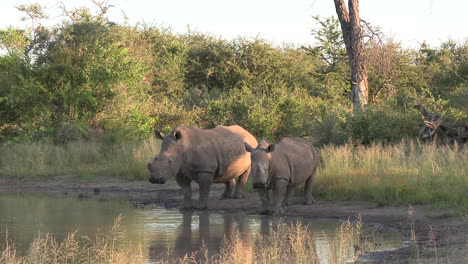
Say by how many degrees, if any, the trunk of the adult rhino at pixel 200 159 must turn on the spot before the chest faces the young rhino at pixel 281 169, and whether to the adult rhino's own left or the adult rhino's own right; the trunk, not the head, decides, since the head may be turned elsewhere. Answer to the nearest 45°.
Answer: approximately 90° to the adult rhino's own left

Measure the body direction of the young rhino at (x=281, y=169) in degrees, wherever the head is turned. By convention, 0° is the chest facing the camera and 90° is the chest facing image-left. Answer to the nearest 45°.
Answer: approximately 45°

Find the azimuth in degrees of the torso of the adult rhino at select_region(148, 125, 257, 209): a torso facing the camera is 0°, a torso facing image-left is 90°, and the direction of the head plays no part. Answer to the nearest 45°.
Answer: approximately 45°

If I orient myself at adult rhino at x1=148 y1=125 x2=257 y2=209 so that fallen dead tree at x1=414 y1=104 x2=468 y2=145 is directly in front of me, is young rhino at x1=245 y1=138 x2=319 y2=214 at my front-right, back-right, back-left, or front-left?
front-right

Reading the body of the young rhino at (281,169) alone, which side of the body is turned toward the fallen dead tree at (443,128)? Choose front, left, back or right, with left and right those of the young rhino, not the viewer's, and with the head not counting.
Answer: back

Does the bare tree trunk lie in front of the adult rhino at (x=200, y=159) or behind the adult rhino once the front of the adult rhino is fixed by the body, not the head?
behind

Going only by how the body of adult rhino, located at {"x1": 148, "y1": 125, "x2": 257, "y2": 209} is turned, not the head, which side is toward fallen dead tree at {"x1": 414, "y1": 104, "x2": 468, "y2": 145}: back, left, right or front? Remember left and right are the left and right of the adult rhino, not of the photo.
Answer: back

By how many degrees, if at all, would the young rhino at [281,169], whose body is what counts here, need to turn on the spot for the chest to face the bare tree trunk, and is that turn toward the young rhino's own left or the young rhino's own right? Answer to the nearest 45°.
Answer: approximately 135° to the young rhino's own right

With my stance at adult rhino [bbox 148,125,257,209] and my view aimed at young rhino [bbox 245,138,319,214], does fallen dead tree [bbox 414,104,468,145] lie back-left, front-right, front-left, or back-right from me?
front-left

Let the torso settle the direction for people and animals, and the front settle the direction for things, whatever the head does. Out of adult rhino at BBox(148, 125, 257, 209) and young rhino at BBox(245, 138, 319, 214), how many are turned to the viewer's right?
0

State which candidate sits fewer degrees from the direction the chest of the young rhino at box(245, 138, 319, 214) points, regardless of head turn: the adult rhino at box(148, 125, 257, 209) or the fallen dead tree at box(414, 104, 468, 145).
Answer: the adult rhino

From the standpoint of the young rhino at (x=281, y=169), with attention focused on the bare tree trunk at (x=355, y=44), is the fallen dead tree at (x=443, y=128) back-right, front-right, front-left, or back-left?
front-right

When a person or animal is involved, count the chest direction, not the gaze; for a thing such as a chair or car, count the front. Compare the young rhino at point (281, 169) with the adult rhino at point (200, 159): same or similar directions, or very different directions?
same or similar directions
